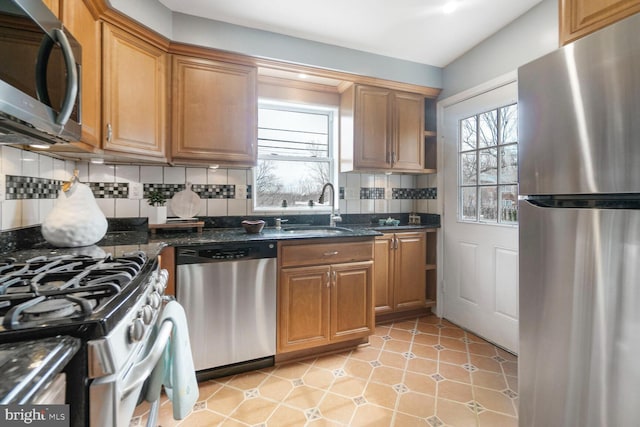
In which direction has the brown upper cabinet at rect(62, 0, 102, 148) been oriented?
to the viewer's right

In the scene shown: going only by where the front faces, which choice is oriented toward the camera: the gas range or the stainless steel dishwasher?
the stainless steel dishwasher

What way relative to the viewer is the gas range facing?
to the viewer's right

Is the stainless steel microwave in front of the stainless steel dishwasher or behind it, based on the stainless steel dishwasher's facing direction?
in front

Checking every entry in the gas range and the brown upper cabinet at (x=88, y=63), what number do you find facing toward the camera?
0

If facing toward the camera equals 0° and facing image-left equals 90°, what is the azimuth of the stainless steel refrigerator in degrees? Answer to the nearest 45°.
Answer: approximately 45°

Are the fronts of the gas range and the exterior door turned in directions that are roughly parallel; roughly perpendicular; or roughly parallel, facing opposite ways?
roughly parallel, facing opposite ways

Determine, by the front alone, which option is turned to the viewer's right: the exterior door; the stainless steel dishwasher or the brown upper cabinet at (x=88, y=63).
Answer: the brown upper cabinet

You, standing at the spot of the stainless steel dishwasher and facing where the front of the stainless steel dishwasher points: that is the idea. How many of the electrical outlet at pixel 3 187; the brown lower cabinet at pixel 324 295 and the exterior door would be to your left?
2

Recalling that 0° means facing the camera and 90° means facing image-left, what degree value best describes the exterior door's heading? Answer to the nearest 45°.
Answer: approximately 45°

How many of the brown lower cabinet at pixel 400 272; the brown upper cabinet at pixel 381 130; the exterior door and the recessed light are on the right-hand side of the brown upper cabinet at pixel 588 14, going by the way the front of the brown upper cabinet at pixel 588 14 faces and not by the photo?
4

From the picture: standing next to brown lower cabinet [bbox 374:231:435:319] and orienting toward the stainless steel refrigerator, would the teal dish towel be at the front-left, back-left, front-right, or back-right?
front-right

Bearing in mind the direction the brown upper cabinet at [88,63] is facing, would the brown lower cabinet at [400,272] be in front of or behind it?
in front

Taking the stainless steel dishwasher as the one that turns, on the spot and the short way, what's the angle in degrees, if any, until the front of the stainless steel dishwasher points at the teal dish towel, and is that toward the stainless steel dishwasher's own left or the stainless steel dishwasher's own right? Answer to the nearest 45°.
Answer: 0° — it already faces it

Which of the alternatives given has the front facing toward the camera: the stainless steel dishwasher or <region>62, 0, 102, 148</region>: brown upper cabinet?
the stainless steel dishwasher

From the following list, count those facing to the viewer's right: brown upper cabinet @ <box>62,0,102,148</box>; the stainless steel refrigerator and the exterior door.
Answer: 1

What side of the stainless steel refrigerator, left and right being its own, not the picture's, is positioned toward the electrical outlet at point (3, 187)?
front

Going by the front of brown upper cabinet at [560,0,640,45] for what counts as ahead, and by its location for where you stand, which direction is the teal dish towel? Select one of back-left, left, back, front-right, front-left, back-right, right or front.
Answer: front

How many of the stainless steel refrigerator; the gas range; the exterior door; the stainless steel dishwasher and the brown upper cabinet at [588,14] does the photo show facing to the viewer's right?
1
